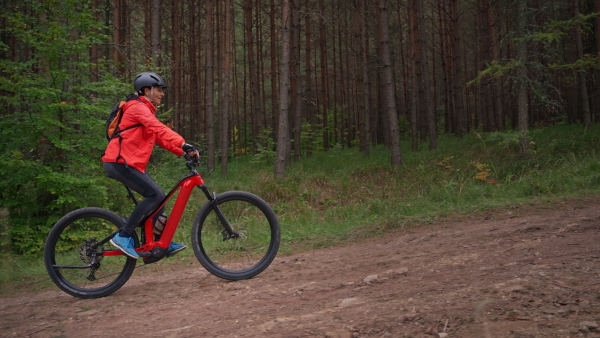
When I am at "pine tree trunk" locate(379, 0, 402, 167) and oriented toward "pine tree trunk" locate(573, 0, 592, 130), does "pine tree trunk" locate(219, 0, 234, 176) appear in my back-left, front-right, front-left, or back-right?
back-left

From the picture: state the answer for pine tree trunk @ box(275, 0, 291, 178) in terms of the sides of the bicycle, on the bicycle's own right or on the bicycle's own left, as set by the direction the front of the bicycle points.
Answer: on the bicycle's own left

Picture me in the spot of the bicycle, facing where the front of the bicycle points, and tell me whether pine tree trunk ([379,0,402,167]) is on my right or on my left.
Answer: on my left

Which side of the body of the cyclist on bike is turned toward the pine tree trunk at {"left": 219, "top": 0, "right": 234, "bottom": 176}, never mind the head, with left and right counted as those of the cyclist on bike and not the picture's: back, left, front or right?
left

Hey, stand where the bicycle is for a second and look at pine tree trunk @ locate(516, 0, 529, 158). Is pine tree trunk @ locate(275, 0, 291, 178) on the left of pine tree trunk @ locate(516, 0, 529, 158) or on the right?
left

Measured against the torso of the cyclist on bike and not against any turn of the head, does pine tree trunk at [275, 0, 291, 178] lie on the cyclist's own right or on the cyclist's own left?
on the cyclist's own left

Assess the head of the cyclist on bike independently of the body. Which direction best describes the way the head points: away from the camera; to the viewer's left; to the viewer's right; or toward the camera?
to the viewer's right

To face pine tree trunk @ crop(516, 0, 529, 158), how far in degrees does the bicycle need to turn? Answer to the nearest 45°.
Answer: approximately 45° to its left

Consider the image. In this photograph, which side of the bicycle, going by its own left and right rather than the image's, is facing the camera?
right

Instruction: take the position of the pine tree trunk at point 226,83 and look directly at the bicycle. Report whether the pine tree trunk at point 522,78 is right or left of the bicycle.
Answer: left

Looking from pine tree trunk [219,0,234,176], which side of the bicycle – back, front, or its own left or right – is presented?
left

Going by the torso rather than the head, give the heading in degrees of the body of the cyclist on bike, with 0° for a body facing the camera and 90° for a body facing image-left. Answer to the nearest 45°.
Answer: approximately 270°
